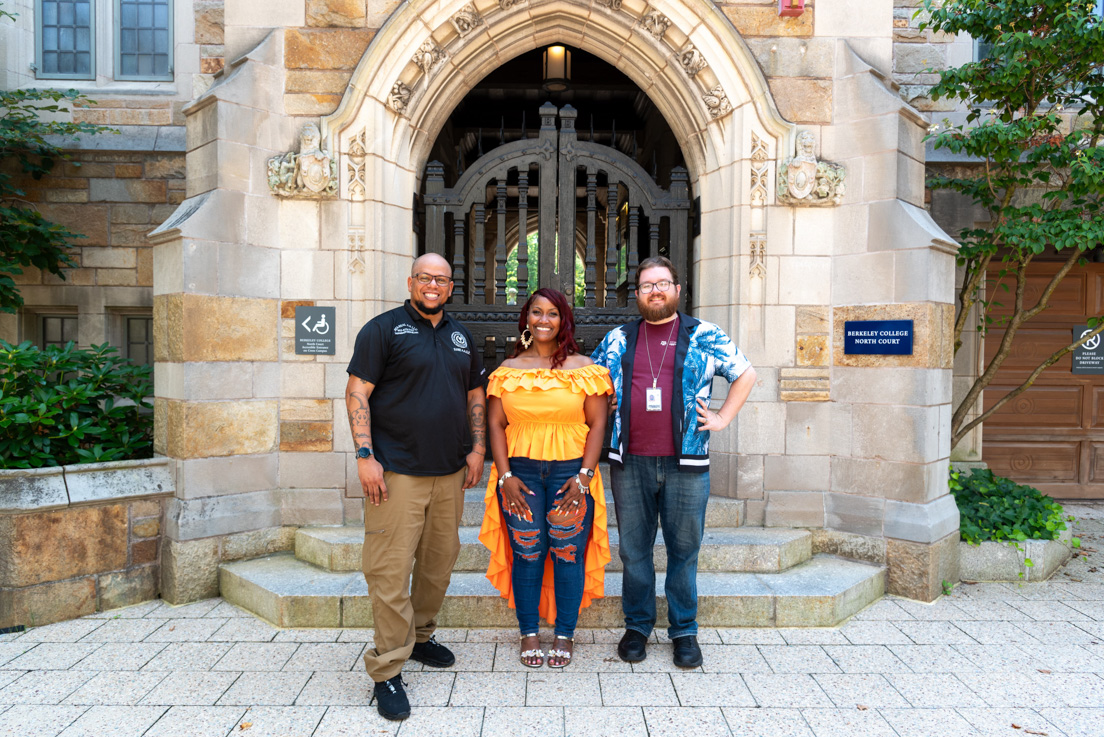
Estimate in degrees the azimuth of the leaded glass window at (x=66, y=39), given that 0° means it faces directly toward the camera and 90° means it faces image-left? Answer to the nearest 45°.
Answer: approximately 0°

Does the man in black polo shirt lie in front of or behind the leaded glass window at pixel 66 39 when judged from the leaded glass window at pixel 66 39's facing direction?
in front

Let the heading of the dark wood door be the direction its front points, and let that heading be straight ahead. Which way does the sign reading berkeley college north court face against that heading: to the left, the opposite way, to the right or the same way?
the same way

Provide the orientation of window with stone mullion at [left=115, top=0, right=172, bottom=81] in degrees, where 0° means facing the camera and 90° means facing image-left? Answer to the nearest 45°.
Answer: approximately 0°

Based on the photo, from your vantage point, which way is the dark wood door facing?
toward the camera

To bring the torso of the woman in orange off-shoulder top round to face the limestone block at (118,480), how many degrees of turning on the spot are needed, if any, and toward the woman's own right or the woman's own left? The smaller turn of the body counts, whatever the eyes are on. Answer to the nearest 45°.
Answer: approximately 90° to the woman's own right

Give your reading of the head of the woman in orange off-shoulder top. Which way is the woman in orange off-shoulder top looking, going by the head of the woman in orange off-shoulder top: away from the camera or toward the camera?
toward the camera

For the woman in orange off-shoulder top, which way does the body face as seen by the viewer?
toward the camera

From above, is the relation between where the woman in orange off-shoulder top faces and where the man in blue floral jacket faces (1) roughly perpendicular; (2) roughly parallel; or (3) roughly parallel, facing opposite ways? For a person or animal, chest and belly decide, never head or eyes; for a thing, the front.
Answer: roughly parallel

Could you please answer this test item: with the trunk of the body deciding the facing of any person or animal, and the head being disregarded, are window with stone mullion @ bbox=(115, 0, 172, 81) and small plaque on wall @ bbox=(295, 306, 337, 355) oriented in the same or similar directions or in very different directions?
same or similar directions

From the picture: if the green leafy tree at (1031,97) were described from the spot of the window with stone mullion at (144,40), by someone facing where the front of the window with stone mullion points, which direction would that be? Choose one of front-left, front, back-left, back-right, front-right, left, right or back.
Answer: front-left

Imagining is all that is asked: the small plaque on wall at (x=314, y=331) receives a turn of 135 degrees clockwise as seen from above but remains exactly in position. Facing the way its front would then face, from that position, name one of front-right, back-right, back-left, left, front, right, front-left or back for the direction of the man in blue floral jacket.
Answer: back

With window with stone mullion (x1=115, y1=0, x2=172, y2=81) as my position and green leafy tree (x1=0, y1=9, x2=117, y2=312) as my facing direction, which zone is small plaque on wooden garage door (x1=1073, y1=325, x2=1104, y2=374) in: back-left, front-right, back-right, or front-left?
back-left

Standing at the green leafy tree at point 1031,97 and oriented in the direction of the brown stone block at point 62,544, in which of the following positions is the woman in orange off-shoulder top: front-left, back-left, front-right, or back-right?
front-left

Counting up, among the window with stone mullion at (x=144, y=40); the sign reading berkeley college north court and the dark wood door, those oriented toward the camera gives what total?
3

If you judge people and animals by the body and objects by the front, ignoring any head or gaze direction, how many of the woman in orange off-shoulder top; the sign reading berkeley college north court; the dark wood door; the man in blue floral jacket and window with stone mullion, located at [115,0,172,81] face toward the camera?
5

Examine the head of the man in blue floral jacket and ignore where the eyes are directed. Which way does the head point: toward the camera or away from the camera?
toward the camera
